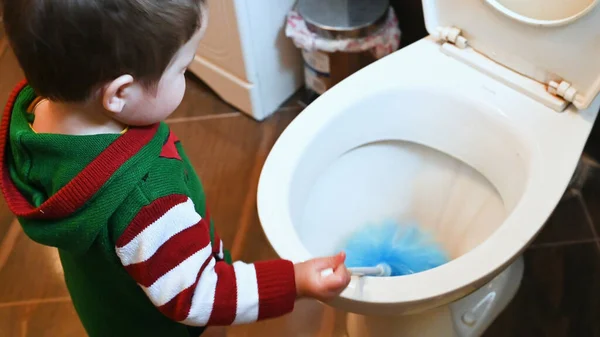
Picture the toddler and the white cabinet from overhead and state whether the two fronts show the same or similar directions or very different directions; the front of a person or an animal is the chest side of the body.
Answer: very different directions

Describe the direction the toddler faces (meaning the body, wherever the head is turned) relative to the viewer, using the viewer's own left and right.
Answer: facing away from the viewer and to the right of the viewer

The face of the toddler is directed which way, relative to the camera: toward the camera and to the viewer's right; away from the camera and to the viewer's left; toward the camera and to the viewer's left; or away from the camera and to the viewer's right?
away from the camera and to the viewer's right

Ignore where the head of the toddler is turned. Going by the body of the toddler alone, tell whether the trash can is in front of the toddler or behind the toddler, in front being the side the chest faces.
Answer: in front

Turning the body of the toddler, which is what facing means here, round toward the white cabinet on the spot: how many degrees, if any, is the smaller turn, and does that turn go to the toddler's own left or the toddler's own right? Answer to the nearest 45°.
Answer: approximately 45° to the toddler's own left
